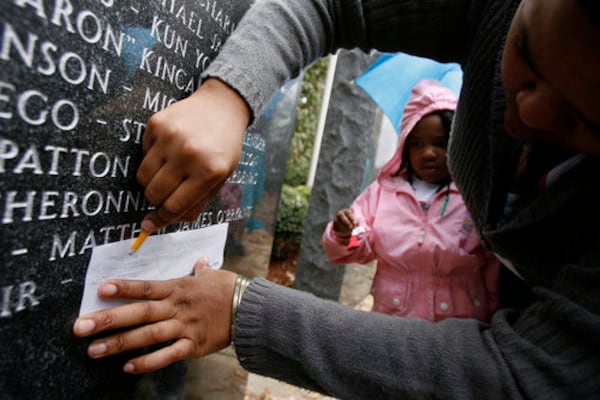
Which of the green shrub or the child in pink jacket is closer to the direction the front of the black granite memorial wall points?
the child in pink jacket

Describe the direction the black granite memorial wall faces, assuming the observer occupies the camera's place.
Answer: facing the viewer and to the right of the viewer

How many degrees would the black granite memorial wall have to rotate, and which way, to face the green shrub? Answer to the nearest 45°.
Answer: approximately 90° to its left

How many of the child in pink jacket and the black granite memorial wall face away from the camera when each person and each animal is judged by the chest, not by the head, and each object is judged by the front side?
0

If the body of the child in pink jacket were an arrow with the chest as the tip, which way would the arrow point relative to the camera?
toward the camera

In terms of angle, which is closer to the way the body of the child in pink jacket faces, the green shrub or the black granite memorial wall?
the black granite memorial wall

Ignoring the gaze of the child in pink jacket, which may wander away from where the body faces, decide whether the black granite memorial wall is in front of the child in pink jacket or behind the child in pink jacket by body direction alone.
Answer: in front

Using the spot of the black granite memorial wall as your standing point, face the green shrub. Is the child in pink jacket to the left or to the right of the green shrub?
right

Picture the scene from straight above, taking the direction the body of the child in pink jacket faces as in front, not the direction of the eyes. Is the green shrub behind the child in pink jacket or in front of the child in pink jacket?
behind
